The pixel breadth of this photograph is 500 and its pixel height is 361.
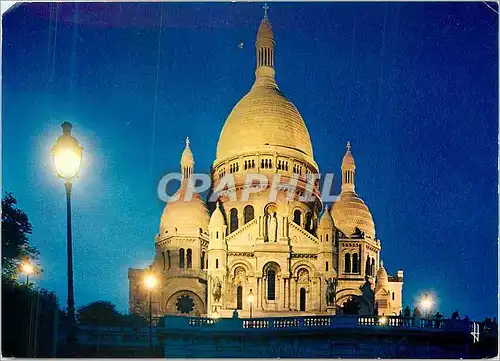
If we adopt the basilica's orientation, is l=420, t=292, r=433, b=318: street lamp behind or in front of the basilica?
in front

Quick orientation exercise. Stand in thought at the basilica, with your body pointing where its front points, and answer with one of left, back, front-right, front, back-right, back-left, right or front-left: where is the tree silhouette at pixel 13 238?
front-right

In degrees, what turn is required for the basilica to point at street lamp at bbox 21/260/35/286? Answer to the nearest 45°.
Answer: approximately 45° to its right

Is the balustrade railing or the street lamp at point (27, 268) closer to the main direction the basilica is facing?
the balustrade railing

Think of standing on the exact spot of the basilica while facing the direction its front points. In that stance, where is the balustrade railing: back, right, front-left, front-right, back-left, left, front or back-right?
front

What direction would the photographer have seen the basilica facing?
facing the viewer
